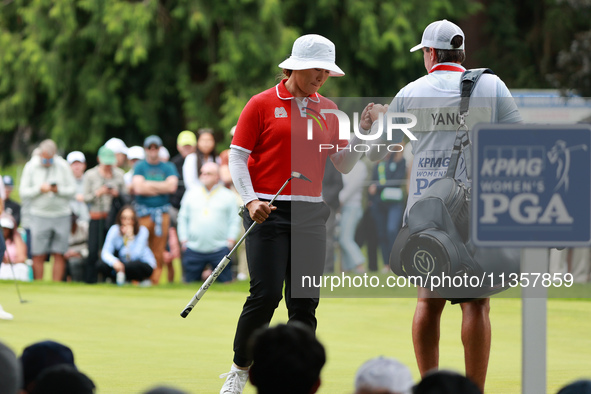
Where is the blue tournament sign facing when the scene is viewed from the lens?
facing the viewer

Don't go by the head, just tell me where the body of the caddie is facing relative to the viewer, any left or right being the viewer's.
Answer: facing away from the viewer

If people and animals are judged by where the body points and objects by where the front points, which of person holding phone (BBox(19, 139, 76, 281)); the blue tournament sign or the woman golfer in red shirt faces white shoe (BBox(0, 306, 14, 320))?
the person holding phone

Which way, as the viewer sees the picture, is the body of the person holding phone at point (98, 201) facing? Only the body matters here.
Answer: toward the camera

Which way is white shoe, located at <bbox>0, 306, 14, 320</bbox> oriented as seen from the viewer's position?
to the viewer's right

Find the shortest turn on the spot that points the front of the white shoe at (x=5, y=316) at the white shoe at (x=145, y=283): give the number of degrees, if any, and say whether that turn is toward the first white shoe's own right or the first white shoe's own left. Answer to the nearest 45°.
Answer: approximately 45° to the first white shoe's own left

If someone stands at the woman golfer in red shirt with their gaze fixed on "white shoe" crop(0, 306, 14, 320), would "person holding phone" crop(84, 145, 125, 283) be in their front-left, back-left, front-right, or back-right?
front-right

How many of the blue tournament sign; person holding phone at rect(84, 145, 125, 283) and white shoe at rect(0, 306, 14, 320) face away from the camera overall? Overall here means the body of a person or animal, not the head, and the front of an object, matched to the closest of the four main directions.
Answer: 0

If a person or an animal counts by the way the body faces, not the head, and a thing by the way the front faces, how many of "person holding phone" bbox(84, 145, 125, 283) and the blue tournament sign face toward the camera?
2

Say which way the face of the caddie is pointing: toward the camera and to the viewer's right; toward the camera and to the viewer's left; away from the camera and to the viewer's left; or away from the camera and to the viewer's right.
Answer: away from the camera and to the viewer's left

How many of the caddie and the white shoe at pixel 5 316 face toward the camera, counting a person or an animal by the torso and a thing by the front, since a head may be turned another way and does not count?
0

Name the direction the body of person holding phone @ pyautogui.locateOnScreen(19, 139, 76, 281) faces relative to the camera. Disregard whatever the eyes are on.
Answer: toward the camera

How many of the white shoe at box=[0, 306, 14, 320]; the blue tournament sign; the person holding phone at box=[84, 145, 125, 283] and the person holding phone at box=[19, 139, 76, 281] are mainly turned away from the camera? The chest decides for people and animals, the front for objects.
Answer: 0

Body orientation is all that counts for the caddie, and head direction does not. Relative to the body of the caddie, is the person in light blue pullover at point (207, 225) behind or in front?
in front
